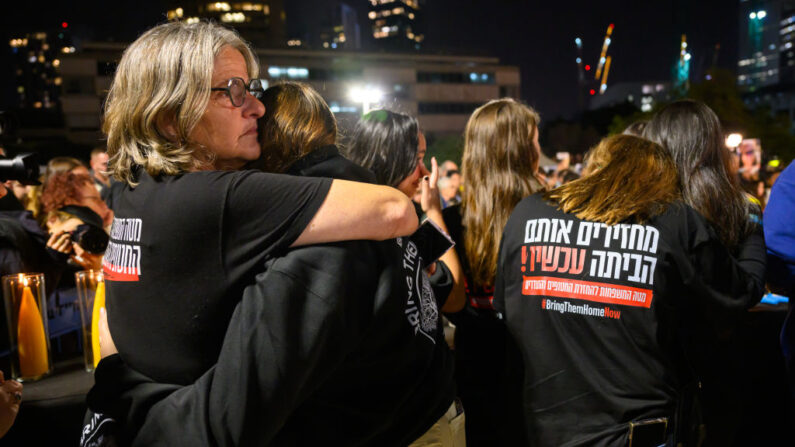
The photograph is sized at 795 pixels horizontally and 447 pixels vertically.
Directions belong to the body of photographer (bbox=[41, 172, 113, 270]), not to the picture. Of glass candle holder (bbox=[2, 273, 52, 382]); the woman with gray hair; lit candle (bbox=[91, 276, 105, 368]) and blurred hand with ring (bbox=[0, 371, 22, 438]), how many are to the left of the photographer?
0

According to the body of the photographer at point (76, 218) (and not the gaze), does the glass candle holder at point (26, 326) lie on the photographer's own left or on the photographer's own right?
on the photographer's own right

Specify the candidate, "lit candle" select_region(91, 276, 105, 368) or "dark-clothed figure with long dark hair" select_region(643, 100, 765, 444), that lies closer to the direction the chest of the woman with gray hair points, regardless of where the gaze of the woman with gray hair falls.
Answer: the dark-clothed figure with long dark hair

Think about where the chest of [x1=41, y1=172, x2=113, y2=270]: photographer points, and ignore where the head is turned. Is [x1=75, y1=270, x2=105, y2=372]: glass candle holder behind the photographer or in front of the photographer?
in front

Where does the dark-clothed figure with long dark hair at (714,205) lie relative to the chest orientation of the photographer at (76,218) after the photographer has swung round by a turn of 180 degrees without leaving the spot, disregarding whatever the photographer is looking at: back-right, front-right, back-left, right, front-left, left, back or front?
back

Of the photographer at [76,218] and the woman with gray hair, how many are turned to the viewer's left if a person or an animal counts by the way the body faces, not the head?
0

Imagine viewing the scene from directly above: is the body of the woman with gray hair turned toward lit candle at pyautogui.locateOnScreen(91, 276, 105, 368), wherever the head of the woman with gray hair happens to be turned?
no

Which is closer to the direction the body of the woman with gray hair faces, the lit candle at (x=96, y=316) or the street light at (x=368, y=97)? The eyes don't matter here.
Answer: the street light

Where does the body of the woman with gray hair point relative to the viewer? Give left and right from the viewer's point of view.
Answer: facing away from the viewer and to the right of the viewer

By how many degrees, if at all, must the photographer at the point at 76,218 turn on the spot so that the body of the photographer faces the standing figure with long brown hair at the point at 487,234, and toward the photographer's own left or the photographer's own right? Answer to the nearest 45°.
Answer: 0° — they already face them

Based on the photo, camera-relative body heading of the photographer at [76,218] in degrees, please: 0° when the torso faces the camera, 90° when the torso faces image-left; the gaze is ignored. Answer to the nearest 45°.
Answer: approximately 315°
